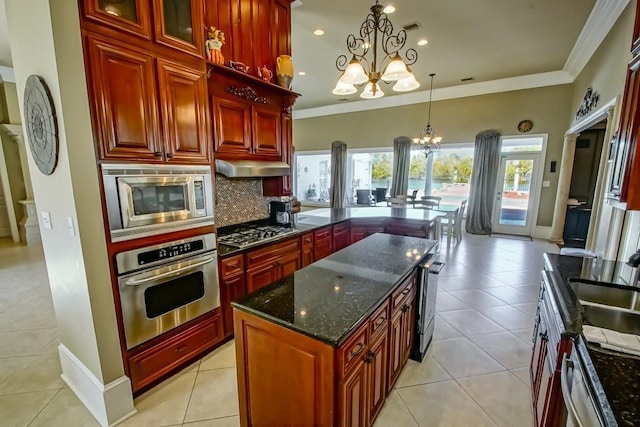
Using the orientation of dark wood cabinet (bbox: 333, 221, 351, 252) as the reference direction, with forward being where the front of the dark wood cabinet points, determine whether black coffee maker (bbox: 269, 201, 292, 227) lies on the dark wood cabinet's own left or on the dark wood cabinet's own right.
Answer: on the dark wood cabinet's own right

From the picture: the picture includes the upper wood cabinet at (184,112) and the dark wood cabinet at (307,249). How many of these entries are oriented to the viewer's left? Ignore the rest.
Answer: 0

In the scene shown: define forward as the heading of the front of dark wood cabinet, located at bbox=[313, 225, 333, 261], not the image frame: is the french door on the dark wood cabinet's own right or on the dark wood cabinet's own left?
on the dark wood cabinet's own left

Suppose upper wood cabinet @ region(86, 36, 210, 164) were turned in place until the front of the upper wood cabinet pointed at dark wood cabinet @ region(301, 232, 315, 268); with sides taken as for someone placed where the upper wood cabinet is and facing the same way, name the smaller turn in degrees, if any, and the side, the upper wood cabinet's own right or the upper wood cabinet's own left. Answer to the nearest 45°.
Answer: approximately 45° to the upper wood cabinet's own left

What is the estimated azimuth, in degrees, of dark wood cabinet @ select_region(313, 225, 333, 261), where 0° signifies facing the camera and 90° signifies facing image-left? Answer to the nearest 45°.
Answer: approximately 315°

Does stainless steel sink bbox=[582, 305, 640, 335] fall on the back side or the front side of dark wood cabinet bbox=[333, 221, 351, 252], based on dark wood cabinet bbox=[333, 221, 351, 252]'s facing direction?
on the front side

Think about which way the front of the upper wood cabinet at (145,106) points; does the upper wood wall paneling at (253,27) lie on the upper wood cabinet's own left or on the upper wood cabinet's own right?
on the upper wood cabinet's own left

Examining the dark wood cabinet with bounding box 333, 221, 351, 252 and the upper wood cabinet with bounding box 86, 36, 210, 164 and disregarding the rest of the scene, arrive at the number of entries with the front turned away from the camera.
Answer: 0

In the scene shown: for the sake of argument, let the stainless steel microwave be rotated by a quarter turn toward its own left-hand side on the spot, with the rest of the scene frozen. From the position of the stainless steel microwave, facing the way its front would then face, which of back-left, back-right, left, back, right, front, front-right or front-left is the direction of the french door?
front-right

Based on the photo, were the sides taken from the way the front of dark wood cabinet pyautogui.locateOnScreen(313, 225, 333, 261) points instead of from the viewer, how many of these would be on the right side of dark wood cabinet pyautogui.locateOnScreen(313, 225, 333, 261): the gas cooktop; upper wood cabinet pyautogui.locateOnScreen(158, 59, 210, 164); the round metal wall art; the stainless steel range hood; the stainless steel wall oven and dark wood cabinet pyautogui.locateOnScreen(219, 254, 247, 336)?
6

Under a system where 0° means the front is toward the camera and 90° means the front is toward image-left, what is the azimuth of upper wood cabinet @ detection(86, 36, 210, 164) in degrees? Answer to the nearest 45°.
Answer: approximately 315°
